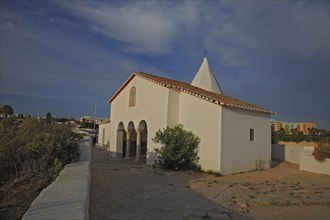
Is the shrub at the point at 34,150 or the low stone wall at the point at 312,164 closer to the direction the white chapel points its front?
the shrub

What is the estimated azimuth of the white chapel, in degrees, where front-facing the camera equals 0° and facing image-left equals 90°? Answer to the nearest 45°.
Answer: approximately 45°

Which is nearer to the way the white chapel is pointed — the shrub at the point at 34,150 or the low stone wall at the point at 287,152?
the shrub

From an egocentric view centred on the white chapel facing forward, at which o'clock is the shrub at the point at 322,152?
The shrub is roughly at 7 o'clock from the white chapel.

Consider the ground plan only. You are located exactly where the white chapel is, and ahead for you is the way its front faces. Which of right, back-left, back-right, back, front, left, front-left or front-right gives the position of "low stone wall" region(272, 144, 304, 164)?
back

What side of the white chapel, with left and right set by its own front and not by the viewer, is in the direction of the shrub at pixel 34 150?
front

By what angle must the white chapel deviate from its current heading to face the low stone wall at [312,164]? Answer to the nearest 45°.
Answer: approximately 135° to its left
